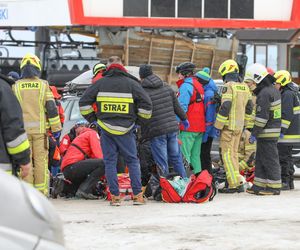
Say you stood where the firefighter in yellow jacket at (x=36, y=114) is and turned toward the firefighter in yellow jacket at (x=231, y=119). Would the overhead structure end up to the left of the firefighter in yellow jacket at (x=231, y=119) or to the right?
left

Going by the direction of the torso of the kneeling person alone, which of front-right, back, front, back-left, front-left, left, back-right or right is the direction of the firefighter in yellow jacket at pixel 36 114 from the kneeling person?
back

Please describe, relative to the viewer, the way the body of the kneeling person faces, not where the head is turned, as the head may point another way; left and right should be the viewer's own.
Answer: facing away from the viewer and to the right of the viewer

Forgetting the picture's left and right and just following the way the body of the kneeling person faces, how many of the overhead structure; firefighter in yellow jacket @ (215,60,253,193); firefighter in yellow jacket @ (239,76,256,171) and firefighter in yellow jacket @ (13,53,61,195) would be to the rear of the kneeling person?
1

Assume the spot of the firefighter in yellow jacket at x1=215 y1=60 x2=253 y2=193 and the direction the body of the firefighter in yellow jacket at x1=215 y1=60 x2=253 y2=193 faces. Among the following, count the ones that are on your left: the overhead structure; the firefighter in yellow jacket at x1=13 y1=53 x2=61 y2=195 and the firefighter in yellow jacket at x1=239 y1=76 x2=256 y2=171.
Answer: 1

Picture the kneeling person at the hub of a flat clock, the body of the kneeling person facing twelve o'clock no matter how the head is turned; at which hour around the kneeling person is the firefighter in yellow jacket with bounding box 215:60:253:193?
The firefighter in yellow jacket is roughly at 1 o'clock from the kneeling person.
